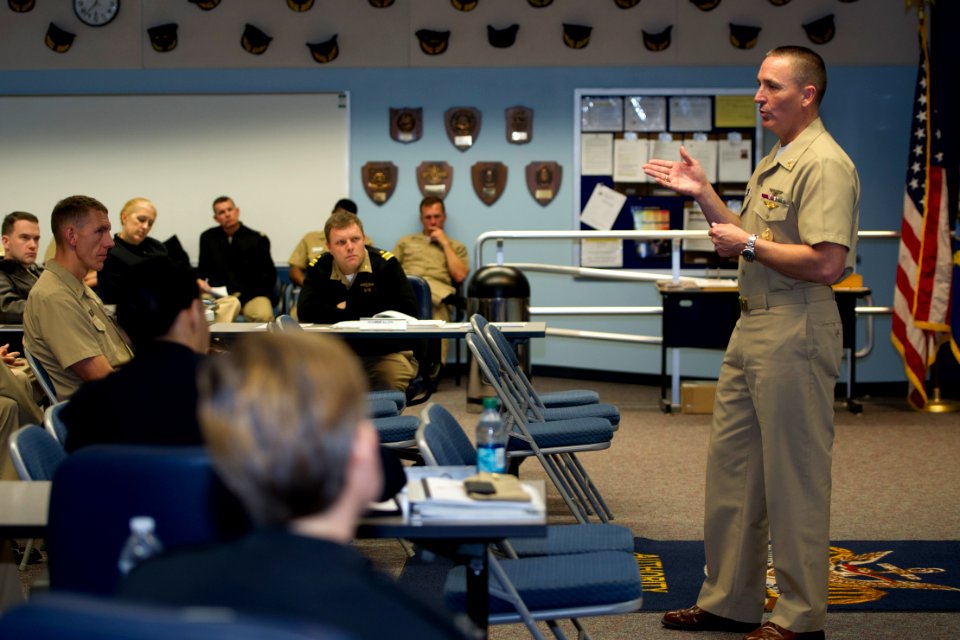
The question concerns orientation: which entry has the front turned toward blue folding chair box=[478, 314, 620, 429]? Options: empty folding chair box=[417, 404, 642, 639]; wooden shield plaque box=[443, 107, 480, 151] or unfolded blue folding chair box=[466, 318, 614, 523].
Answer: the wooden shield plaque

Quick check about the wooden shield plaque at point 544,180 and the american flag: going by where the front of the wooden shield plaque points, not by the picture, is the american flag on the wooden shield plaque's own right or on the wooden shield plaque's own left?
on the wooden shield plaque's own left

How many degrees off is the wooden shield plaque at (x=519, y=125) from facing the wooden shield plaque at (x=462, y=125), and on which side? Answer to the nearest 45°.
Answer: approximately 90° to its right

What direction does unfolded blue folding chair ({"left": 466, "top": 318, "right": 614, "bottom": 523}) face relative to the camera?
to the viewer's right

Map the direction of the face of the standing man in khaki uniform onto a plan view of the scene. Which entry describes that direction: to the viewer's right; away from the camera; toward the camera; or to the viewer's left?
to the viewer's left

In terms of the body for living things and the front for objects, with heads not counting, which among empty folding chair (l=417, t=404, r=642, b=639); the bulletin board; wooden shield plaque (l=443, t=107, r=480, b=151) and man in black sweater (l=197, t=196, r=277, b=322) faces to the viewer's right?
the empty folding chair

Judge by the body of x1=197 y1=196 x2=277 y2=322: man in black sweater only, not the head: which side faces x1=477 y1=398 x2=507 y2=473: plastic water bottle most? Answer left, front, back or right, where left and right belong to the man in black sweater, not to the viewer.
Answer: front

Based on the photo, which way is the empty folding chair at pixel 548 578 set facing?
to the viewer's right

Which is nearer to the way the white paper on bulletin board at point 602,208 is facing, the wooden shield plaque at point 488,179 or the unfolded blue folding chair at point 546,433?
the unfolded blue folding chair

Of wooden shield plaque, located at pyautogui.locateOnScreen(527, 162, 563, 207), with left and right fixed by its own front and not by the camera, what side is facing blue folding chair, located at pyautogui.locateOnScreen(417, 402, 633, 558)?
front

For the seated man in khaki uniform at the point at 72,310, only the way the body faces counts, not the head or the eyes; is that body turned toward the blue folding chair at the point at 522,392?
yes

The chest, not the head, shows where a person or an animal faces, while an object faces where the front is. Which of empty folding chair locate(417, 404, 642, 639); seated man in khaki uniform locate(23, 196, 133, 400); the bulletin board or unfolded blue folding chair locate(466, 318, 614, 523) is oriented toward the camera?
the bulletin board

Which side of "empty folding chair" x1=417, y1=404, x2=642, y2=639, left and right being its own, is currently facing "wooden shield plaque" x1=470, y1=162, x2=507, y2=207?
left

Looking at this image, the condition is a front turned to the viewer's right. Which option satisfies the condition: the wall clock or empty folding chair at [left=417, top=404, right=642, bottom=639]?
the empty folding chair

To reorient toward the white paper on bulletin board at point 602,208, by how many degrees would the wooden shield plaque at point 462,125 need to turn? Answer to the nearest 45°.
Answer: approximately 90° to its left

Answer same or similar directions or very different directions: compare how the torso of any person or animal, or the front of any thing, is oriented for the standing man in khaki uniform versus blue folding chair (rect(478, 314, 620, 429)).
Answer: very different directions

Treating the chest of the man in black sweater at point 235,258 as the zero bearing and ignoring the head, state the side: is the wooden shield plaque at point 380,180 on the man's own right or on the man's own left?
on the man's own left

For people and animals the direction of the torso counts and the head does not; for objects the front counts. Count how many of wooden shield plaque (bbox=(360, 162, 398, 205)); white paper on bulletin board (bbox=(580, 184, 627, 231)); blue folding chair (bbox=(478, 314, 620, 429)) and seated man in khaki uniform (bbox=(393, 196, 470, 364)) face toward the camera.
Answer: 3

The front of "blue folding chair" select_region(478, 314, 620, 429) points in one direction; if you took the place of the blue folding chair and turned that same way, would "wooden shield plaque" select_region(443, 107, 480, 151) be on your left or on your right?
on your left
